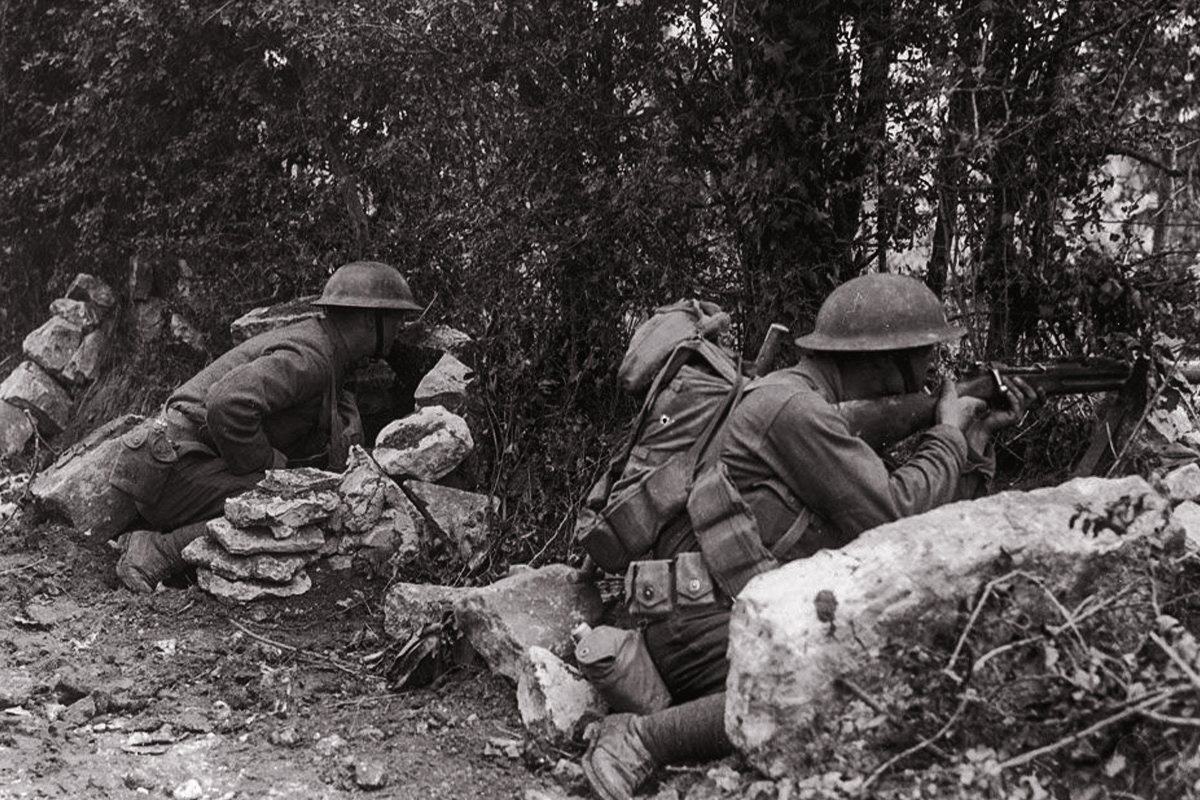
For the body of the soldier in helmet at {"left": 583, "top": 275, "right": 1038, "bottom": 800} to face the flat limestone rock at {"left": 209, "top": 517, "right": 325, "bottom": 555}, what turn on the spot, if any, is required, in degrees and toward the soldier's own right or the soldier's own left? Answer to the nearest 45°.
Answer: approximately 135° to the soldier's own left

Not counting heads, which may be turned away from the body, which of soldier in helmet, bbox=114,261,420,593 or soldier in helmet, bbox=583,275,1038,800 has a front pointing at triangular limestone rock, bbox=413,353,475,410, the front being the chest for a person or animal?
soldier in helmet, bbox=114,261,420,593

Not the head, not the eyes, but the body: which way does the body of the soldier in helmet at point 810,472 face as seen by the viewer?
to the viewer's right

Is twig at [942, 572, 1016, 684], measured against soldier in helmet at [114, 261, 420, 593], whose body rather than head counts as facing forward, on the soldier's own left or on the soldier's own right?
on the soldier's own right

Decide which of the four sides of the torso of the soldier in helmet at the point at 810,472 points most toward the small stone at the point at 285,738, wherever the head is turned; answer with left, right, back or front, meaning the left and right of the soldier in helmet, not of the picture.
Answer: back

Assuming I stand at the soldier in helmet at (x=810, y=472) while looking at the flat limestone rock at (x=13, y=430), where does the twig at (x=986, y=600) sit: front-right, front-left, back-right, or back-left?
back-left

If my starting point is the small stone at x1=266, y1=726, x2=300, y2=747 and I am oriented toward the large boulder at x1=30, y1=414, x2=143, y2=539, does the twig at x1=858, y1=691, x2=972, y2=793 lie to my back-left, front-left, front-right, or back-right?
back-right

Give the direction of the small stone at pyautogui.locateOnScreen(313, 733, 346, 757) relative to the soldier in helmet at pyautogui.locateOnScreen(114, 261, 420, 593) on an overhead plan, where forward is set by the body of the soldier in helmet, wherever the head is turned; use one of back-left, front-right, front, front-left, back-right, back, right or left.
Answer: right

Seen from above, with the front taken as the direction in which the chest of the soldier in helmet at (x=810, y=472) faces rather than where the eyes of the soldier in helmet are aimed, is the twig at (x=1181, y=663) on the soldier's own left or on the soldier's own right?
on the soldier's own right

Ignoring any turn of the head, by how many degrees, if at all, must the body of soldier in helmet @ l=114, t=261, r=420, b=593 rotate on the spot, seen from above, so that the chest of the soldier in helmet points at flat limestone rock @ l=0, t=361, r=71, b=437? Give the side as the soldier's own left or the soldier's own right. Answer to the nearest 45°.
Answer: approximately 135° to the soldier's own left

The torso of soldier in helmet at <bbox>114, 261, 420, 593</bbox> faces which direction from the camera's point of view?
to the viewer's right

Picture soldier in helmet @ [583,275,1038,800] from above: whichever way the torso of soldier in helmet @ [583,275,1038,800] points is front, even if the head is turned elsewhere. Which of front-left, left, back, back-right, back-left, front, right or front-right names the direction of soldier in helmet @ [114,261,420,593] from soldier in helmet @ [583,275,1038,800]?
back-left

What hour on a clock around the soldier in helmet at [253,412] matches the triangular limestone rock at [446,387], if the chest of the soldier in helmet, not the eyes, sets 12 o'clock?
The triangular limestone rock is roughly at 12 o'clock from the soldier in helmet.

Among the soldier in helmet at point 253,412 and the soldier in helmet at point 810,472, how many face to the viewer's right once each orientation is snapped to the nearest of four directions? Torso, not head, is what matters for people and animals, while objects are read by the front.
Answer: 2

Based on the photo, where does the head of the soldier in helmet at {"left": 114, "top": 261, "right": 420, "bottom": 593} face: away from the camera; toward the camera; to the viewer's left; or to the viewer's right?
to the viewer's right

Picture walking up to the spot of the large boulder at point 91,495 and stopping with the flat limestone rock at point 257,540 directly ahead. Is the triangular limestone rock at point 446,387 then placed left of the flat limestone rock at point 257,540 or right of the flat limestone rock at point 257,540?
left
